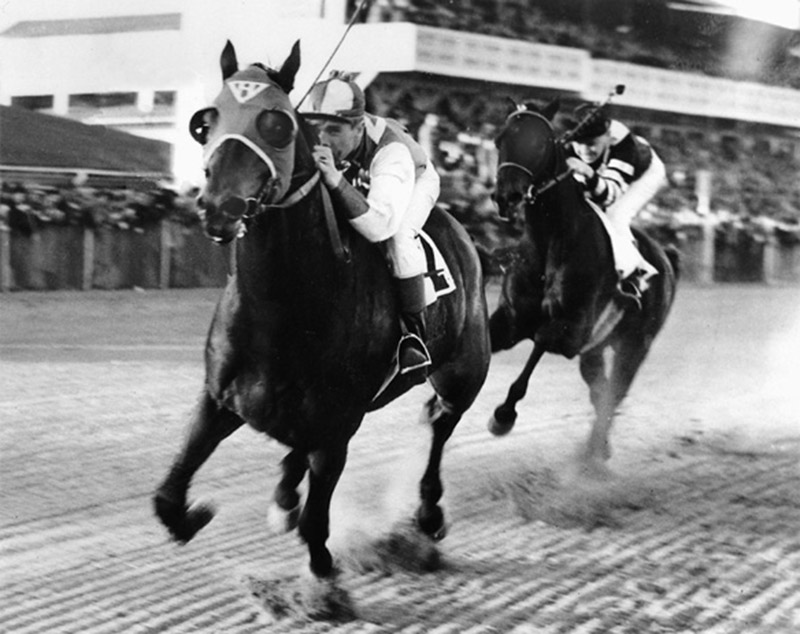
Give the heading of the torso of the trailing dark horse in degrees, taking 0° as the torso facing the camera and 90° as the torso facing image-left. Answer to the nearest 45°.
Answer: approximately 45°

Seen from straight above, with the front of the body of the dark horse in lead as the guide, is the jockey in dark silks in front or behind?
behind
